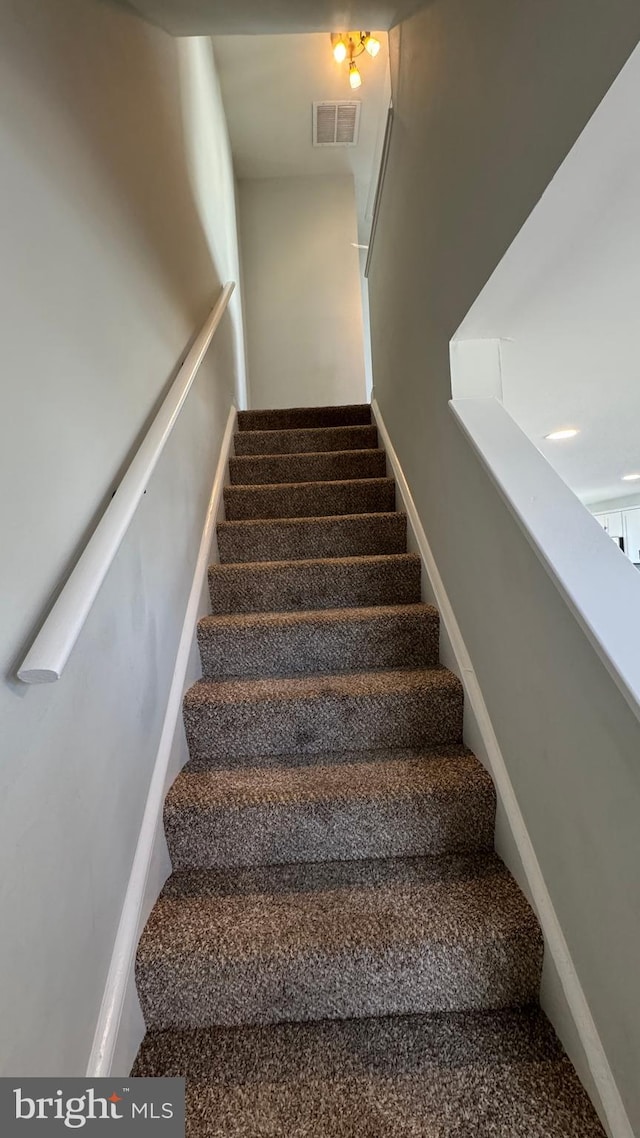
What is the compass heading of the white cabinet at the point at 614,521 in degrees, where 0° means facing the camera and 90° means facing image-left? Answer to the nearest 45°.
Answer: approximately 0°

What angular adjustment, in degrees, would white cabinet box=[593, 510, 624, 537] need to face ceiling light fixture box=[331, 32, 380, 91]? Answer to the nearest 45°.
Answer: approximately 45° to its right
